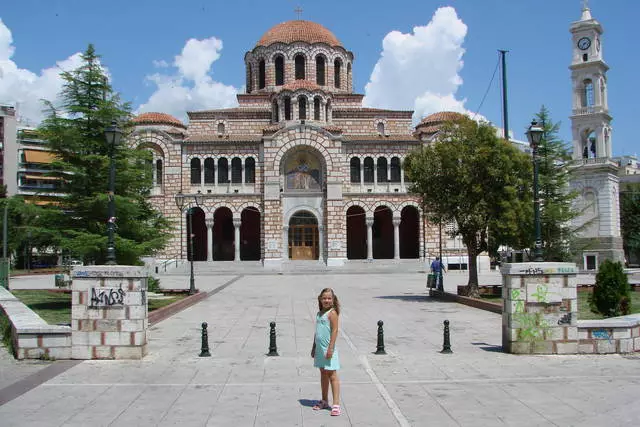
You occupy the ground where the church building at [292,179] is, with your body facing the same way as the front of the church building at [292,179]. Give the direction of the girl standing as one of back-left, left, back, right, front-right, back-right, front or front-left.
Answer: front

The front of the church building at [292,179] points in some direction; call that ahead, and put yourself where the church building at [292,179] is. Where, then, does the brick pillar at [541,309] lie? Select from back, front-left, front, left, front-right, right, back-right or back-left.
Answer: front

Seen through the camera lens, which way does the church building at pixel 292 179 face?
facing the viewer

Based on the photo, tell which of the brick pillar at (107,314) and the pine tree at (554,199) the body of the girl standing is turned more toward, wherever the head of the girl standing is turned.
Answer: the brick pillar

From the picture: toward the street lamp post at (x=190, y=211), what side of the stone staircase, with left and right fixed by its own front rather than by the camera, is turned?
front

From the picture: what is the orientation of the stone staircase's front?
toward the camera

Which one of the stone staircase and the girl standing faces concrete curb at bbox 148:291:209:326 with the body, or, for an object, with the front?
the stone staircase

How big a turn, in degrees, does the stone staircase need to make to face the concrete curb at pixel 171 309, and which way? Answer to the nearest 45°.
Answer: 0° — it already faces it

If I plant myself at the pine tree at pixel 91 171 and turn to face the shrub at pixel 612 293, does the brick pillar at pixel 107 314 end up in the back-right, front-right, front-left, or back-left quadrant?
front-right
